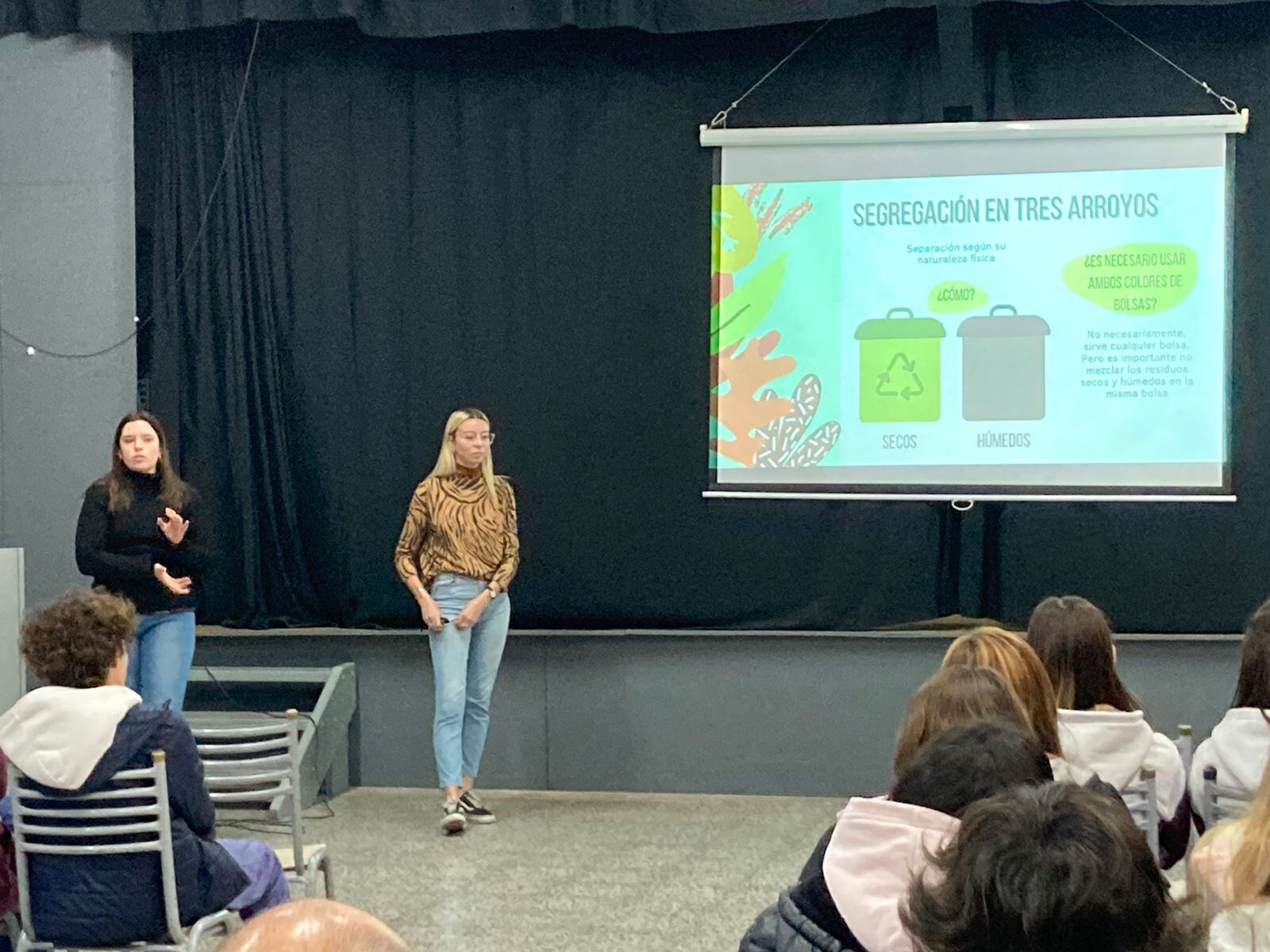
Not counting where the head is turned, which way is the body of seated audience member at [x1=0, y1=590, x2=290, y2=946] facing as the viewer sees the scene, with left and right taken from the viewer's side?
facing away from the viewer and to the right of the viewer

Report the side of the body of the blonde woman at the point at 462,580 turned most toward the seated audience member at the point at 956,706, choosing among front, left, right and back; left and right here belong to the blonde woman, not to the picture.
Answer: front

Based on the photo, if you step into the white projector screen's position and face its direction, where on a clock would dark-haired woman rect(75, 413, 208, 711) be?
The dark-haired woman is roughly at 2 o'clock from the white projector screen.

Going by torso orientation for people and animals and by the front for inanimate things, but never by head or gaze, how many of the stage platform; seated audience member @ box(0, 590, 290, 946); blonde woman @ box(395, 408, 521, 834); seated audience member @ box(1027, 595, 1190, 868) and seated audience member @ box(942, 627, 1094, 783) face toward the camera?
2

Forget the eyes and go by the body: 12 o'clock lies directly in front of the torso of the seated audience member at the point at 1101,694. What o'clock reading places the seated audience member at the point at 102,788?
the seated audience member at the point at 102,788 is roughly at 8 o'clock from the seated audience member at the point at 1101,694.

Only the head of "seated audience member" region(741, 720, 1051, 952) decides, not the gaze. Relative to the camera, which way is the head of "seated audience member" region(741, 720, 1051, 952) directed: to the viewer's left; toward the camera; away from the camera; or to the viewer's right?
away from the camera

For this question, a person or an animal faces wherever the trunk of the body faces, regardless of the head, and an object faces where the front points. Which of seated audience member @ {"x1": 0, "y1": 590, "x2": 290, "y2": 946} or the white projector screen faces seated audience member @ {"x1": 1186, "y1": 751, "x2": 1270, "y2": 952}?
the white projector screen

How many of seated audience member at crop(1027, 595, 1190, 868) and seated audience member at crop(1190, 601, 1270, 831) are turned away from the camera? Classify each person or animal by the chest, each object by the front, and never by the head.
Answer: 2

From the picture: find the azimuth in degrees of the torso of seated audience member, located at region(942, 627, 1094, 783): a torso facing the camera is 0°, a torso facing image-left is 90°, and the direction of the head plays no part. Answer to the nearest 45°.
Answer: approximately 135°

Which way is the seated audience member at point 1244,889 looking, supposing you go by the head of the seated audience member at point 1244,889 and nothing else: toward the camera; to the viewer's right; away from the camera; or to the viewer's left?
away from the camera

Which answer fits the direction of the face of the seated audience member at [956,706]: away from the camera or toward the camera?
away from the camera

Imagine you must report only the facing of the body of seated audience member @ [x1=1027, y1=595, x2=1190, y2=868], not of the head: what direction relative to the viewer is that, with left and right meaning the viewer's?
facing away from the viewer

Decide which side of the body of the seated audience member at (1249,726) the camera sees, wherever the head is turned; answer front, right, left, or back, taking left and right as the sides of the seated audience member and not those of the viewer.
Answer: back
